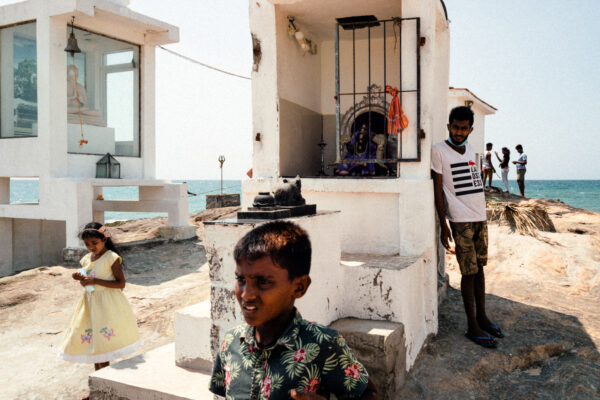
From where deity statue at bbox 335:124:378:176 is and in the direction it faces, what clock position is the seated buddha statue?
The seated buddha statue is roughly at 4 o'clock from the deity statue.

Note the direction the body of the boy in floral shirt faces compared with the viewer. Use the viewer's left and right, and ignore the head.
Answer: facing the viewer and to the left of the viewer

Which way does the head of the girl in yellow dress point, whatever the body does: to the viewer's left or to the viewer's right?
to the viewer's left

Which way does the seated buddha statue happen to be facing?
toward the camera

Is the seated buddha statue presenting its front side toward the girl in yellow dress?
yes

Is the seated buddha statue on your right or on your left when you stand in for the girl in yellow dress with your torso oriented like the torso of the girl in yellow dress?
on your right

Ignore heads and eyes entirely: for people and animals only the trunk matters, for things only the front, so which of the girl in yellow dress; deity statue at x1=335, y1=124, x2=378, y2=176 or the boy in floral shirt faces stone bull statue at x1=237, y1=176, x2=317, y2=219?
the deity statue

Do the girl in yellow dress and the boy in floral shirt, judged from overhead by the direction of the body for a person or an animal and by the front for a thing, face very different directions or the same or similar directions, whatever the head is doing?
same or similar directions

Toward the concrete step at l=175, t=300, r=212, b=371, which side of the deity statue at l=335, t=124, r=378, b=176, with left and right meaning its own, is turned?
front

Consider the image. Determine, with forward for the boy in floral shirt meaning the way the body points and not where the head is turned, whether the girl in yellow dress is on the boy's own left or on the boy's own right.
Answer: on the boy's own right

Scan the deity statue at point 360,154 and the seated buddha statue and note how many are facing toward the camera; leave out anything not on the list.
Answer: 2

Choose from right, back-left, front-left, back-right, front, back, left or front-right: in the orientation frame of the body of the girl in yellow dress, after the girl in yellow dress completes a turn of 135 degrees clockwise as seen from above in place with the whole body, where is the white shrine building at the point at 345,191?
right

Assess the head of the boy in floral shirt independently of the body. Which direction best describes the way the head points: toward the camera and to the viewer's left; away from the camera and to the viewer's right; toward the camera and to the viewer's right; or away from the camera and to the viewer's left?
toward the camera and to the viewer's left
